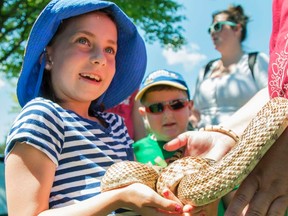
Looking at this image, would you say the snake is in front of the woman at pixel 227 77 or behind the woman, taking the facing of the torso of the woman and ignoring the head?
in front

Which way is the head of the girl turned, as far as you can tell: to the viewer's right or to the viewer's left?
to the viewer's right

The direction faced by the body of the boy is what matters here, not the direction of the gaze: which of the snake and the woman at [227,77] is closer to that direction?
the snake

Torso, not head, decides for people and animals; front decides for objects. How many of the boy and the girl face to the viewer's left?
0

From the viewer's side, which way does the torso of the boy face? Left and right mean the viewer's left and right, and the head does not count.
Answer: facing the viewer

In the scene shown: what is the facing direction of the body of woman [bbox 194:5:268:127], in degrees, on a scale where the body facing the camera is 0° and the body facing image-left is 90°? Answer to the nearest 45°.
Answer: approximately 45°

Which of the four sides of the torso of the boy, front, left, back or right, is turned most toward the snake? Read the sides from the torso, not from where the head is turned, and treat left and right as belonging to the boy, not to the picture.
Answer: front

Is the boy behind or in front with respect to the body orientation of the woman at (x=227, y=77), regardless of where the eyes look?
in front

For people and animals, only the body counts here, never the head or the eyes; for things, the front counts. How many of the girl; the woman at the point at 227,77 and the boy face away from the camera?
0

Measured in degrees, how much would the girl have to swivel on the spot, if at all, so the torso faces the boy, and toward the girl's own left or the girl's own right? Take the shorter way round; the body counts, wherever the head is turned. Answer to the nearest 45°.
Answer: approximately 90° to the girl's own left

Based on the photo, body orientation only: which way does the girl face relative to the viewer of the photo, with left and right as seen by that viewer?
facing the viewer and to the right of the viewer
